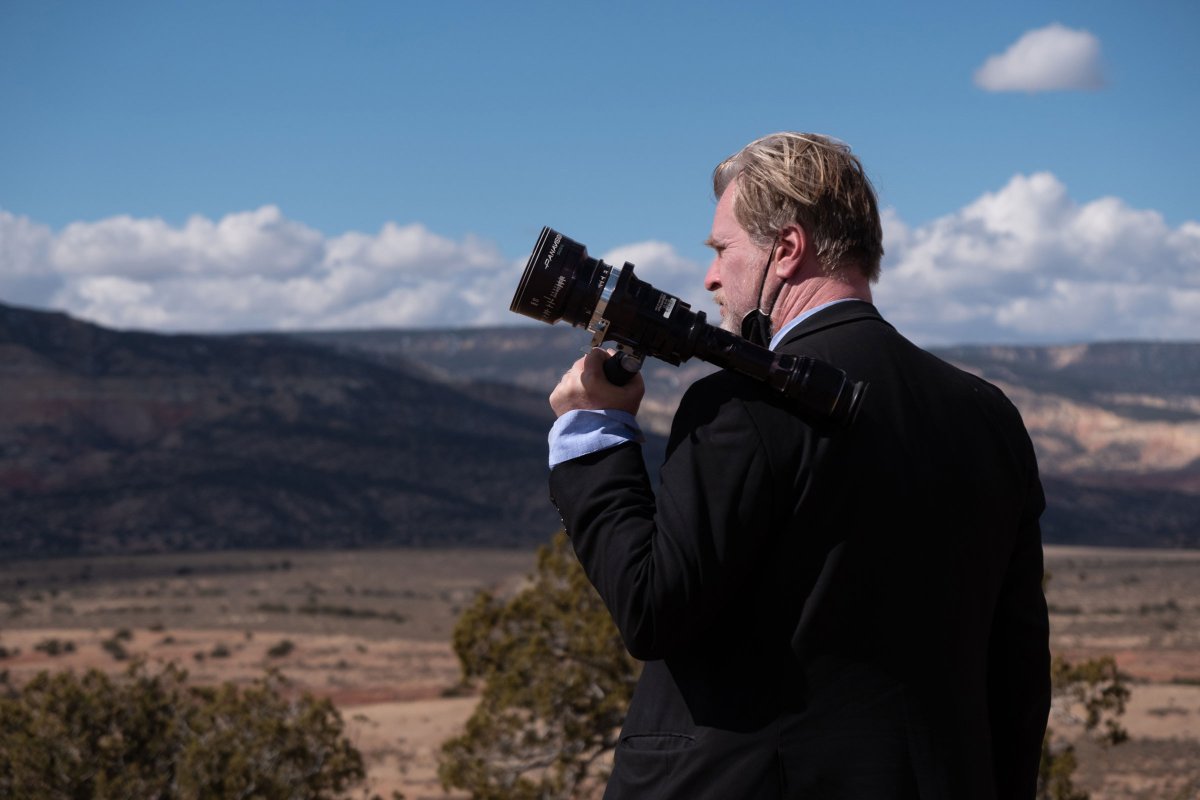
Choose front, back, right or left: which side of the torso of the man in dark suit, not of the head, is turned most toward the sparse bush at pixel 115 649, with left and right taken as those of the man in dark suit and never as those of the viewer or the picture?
front

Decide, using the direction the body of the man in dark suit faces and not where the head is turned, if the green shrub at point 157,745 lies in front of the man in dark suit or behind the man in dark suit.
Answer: in front

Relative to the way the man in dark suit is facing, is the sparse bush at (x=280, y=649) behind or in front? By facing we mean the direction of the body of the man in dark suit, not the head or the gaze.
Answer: in front

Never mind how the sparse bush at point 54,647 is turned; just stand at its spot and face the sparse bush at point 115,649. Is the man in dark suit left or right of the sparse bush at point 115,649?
right

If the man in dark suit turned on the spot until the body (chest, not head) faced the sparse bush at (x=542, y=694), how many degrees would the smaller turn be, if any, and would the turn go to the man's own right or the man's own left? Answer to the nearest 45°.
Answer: approximately 45° to the man's own right

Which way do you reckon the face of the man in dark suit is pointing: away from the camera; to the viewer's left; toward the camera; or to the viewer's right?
to the viewer's left

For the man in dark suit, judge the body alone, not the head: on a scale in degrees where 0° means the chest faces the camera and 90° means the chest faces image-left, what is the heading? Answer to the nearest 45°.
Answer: approximately 135°

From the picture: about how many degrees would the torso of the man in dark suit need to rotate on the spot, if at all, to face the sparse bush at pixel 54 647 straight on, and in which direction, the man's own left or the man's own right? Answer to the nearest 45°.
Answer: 0° — they already face it
